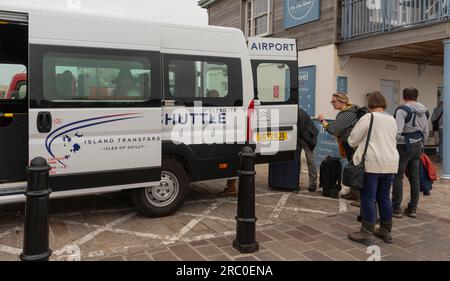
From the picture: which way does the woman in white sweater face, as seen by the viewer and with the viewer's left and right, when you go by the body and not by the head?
facing away from the viewer and to the left of the viewer

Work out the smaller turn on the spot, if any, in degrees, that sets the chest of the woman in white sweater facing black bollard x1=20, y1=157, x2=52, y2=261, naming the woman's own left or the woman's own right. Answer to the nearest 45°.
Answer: approximately 90° to the woman's own left

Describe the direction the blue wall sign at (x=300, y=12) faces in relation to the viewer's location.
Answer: facing the viewer and to the left of the viewer

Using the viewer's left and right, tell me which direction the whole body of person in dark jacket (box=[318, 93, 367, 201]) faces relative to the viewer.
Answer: facing to the left of the viewer

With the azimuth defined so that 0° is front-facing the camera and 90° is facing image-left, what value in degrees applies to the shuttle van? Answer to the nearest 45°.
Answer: approximately 90°

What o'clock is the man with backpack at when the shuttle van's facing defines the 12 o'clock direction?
The man with backpack is roughly at 6 o'clock from the shuttle van.

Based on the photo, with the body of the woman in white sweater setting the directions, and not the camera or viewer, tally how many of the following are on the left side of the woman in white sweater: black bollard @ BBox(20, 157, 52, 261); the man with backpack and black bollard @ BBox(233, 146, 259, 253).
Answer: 2

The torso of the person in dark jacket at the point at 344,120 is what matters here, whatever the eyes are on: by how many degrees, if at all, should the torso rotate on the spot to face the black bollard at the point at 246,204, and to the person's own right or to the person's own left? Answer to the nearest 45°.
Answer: approximately 90° to the person's own left

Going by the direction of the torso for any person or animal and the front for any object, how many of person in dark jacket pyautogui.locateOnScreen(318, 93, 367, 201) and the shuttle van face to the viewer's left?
2
